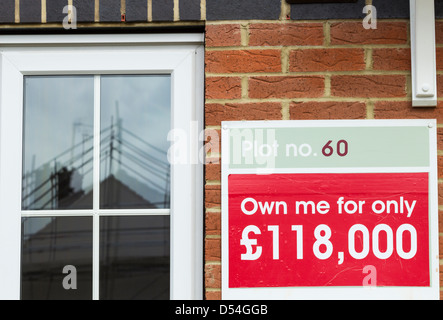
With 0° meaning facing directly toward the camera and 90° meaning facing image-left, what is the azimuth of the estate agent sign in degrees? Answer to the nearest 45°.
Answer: approximately 0°
